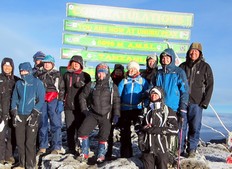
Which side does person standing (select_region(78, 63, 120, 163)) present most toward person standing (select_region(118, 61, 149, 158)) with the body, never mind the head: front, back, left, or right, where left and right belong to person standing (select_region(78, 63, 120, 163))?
left

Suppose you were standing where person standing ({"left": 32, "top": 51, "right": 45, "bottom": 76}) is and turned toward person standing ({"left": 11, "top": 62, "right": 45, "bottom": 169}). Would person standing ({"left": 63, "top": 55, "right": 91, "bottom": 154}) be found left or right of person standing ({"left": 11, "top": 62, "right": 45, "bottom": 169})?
left

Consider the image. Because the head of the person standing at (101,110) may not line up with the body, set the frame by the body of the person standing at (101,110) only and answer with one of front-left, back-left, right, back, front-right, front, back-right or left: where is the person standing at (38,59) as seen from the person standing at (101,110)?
back-right

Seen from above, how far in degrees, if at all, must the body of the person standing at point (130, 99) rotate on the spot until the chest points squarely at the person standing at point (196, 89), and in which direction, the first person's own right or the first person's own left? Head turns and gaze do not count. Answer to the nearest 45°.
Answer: approximately 90° to the first person's own left

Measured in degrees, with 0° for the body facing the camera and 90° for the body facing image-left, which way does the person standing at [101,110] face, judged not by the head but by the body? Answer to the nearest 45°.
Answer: approximately 0°

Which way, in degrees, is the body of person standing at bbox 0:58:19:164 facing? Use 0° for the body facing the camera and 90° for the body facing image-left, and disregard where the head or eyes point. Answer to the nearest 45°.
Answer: approximately 0°

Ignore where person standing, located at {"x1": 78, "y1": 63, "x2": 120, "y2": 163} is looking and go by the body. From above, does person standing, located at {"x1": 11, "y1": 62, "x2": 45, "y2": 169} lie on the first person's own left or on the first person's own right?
on the first person's own right

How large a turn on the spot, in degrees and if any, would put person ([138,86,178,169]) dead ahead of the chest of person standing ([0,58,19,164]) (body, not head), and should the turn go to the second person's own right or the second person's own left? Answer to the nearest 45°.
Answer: approximately 45° to the second person's own left
